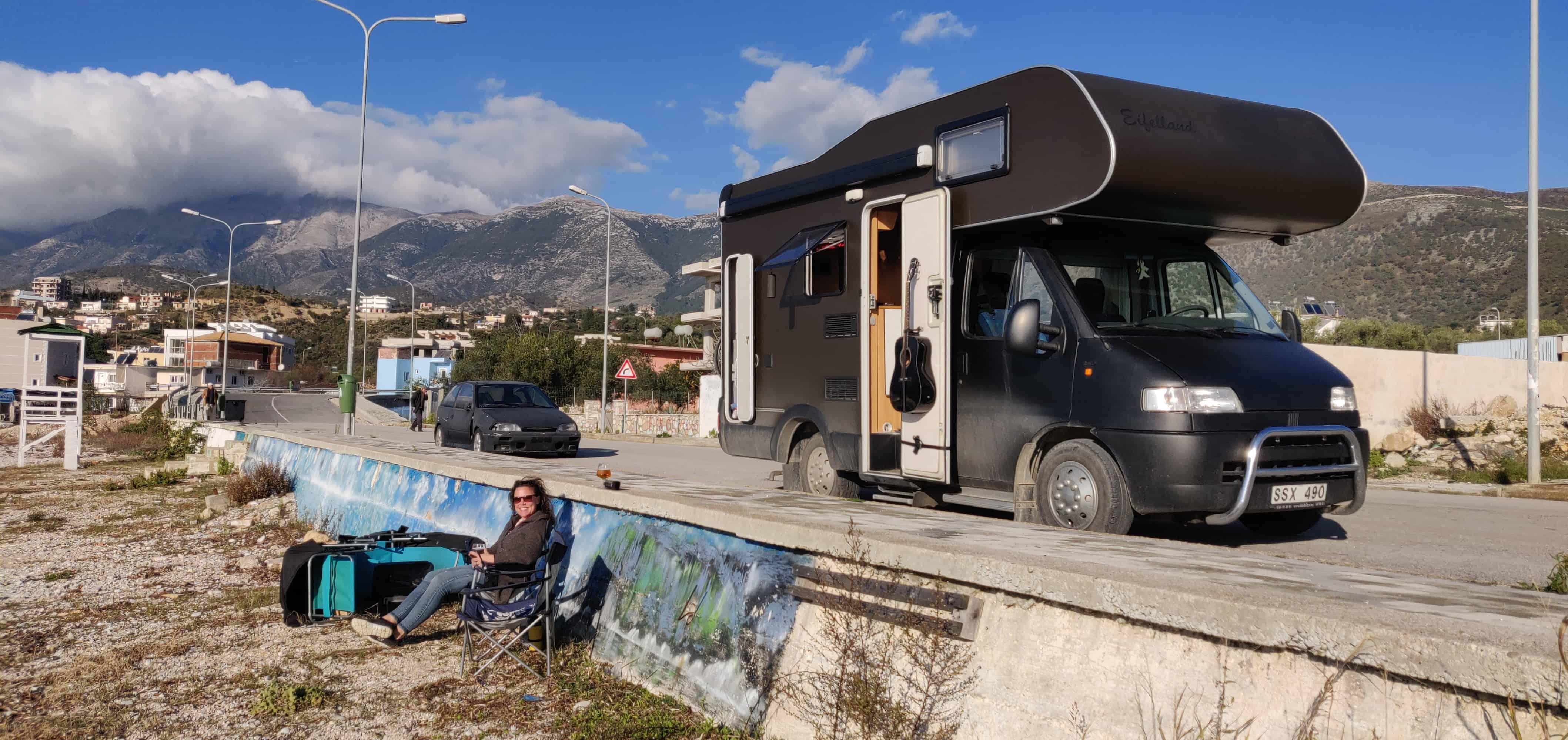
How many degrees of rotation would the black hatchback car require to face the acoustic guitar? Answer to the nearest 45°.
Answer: approximately 45° to its right

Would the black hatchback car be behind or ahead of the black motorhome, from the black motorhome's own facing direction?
behind

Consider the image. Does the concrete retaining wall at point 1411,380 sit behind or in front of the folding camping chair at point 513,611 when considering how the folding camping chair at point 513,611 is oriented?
behind

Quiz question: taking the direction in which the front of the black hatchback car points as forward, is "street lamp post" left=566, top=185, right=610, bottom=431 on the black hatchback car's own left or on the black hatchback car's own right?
on the black hatchback car's own left

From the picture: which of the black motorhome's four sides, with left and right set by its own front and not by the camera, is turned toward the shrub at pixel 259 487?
back

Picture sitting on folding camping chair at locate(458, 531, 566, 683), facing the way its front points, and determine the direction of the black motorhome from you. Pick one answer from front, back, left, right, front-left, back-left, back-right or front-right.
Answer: back

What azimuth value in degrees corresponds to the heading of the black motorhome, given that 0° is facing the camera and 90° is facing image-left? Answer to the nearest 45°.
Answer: approximately 315°

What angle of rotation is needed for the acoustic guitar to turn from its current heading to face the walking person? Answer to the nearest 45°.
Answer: approximately 90° to its right

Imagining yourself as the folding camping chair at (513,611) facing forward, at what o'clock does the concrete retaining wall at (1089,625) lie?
The concrete retaining wall is roughly at 8 o'clock from the folding camping chair.

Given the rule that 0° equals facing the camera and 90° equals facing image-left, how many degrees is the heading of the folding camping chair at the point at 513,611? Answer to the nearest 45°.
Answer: approximately 90°

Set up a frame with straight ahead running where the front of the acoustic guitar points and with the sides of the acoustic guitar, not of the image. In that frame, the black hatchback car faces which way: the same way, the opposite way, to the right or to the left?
to the left

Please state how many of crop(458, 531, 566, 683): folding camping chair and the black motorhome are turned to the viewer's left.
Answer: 1
